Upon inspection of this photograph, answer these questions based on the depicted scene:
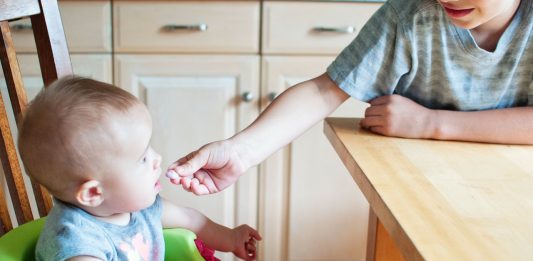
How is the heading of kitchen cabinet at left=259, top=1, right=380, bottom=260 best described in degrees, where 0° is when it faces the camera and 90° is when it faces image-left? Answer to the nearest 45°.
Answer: approximately 0°

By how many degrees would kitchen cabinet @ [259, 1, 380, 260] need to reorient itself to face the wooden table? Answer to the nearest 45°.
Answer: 0° — it already faces it

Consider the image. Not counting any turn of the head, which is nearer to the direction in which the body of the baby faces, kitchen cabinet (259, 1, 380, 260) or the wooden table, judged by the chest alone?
the wooden table

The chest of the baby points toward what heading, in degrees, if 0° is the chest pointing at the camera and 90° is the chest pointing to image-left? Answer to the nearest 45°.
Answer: approximately 315°

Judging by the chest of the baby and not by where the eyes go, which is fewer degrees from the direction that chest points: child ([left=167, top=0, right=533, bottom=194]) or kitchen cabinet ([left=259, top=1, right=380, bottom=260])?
the child

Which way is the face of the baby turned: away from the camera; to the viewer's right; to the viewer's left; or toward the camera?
to the viewer's right
